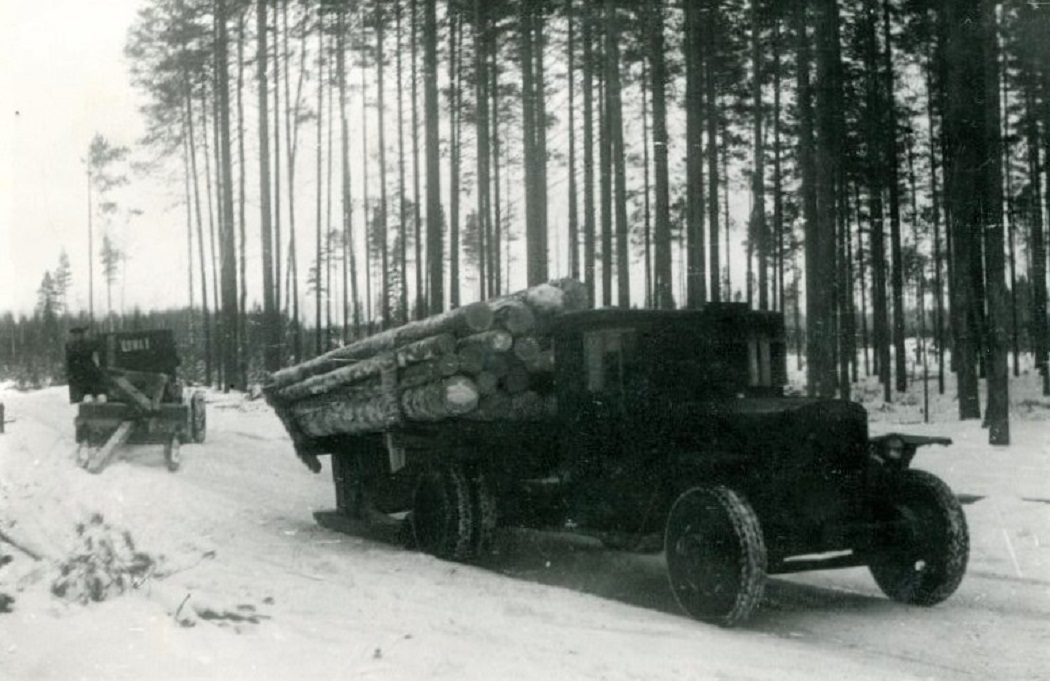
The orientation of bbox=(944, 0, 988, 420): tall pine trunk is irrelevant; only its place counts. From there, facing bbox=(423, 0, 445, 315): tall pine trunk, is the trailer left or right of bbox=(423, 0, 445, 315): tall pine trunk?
left

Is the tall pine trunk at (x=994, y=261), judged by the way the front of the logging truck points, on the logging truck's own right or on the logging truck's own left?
on the logging truck's own left

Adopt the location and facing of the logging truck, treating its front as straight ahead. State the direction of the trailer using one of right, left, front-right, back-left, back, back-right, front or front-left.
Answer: back

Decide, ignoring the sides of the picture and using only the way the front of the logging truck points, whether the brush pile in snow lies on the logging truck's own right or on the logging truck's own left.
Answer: on the logging truck's own right

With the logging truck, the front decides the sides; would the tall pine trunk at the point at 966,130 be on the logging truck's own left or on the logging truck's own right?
on the logging truck's own left

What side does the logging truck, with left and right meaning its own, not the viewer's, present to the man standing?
back

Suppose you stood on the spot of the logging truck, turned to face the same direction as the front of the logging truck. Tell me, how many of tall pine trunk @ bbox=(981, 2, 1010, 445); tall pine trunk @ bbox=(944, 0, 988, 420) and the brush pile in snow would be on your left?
2

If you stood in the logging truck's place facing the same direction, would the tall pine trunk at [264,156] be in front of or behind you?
behind

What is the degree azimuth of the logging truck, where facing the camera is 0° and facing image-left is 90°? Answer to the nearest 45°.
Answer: approximately 315°

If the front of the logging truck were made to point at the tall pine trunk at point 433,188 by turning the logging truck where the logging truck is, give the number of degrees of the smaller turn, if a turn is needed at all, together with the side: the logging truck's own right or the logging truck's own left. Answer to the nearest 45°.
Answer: approximately 135° to the logging truck's own left
